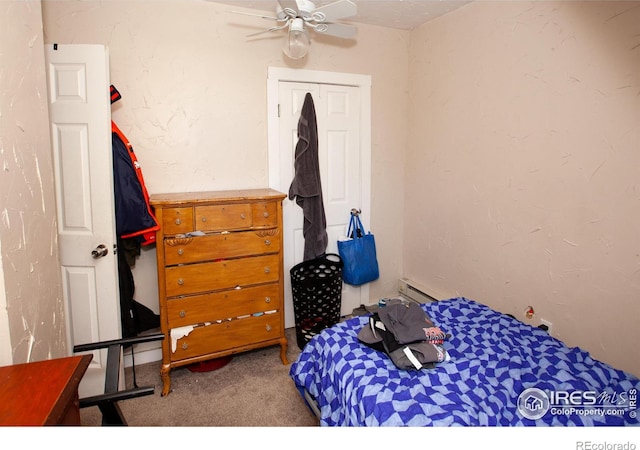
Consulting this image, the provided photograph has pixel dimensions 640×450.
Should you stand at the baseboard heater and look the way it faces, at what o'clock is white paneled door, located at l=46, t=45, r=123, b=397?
The white paneled door is roughly at 12 o'clock from the baseboard heater.

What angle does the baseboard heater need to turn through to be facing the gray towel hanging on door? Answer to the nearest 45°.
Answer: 0° — it already faces it

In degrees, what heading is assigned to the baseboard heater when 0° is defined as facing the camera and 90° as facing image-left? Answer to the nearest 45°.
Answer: approximately 45°

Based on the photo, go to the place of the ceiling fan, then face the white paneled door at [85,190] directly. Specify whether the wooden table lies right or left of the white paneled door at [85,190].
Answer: left

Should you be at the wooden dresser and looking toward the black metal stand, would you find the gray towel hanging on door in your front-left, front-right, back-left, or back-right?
back-left

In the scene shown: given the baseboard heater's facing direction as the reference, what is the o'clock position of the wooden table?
The wooden table is roughly at 11 o'clock from the baseboard heater.

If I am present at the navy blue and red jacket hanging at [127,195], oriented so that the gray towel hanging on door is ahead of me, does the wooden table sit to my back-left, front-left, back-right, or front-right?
back-right

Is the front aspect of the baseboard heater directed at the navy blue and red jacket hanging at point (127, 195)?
yes

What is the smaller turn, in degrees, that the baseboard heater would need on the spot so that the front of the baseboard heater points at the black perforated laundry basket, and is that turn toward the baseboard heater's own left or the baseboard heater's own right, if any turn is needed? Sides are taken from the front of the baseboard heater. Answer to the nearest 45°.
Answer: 0° — it already faces it

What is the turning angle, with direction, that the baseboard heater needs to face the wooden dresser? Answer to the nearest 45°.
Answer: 0° — it already faces it
